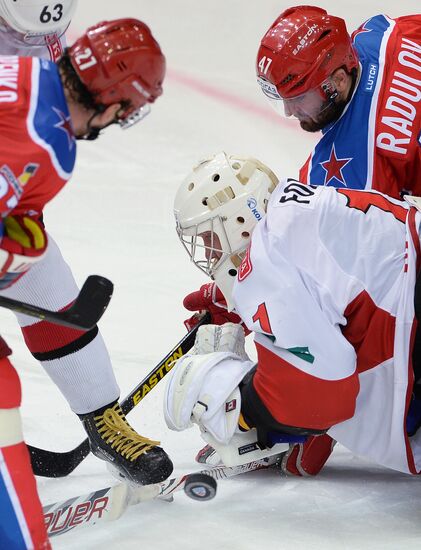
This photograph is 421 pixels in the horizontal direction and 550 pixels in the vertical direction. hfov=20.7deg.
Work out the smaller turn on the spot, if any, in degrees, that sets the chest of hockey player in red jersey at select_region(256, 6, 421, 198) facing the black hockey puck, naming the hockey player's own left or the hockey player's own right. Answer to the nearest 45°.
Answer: approximately 45° to the hockey player's own left

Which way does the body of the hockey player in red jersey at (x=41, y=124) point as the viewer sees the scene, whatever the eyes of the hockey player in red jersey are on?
to the viewer's right

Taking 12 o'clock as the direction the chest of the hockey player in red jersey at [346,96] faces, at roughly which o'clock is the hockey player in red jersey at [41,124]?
the hockey player in red jersey at [41,124] is roughly at 10 o'clock from the hockey player in red jersey at [346,96].

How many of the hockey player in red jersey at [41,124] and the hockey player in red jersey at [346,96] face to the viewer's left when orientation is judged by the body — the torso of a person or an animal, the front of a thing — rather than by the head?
1

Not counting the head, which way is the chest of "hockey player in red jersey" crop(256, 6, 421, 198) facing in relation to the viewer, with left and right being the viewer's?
facing to the left of the viewer

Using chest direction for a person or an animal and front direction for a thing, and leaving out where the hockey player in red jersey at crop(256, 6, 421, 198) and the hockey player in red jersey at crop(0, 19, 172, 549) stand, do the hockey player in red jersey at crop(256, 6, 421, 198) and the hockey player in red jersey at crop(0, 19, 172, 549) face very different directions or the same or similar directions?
very different directions

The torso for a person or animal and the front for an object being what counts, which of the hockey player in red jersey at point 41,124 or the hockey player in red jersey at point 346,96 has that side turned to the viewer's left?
the hockey player in red jersey at point 346,96
